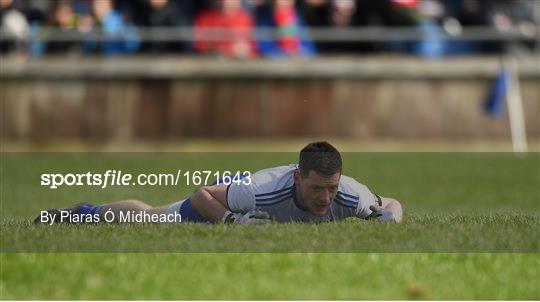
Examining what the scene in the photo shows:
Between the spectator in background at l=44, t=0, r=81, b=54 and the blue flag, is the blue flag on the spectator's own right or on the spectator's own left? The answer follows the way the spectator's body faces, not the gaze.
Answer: on the spectator's own left

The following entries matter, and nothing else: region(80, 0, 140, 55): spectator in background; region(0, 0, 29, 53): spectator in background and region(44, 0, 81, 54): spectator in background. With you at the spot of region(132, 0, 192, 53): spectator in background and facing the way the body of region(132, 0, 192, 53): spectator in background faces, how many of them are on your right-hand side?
3

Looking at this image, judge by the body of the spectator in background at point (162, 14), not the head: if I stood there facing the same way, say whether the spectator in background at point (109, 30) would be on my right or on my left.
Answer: on my right

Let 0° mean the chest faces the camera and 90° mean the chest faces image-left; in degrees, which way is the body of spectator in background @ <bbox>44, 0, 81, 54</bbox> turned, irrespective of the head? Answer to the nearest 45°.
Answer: approximately 0°

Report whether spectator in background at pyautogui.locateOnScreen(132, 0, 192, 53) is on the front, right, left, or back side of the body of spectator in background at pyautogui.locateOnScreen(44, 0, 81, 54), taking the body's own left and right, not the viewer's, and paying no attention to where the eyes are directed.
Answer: left

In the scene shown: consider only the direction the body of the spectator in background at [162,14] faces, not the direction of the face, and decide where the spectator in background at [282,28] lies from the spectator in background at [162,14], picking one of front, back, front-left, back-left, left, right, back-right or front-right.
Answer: left

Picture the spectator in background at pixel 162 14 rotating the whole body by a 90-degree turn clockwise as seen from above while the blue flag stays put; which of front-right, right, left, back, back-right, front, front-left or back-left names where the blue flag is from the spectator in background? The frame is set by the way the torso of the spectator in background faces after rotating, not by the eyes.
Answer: back

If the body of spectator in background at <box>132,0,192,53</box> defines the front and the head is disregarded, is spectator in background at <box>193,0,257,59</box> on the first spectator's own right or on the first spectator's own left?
on the first spectator's own left

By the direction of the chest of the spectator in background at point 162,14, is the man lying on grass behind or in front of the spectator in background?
in front
